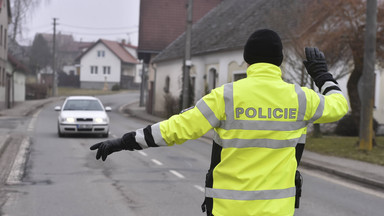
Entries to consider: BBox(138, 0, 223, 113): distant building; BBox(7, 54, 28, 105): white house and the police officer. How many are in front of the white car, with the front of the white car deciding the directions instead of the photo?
1

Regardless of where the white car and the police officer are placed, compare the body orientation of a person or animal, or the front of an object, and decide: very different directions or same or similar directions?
very different directions

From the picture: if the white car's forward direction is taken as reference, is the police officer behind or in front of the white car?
in front

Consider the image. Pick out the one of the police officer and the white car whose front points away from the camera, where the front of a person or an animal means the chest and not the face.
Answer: the police officer

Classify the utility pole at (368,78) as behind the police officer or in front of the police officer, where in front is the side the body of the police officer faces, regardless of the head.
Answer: in front

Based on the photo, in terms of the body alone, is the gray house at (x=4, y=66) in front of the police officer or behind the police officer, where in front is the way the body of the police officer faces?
in front

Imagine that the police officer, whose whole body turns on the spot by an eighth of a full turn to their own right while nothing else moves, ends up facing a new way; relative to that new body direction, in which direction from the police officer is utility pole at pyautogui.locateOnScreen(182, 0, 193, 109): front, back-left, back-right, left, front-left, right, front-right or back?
front-left

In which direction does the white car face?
toward the camera

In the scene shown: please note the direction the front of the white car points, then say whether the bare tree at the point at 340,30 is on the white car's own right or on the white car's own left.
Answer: on the white car's own left

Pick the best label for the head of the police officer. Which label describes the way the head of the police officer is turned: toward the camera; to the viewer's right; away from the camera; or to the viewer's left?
away from the camera

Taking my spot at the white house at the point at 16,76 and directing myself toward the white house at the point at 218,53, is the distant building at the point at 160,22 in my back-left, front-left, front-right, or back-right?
front-left

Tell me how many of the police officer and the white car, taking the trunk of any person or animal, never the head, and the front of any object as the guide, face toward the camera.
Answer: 1

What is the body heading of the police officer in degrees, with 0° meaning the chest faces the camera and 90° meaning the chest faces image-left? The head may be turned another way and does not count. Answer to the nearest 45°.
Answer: approximately 180°

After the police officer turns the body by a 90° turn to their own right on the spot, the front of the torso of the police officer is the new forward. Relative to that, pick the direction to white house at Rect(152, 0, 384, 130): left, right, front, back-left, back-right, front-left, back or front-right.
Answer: left
